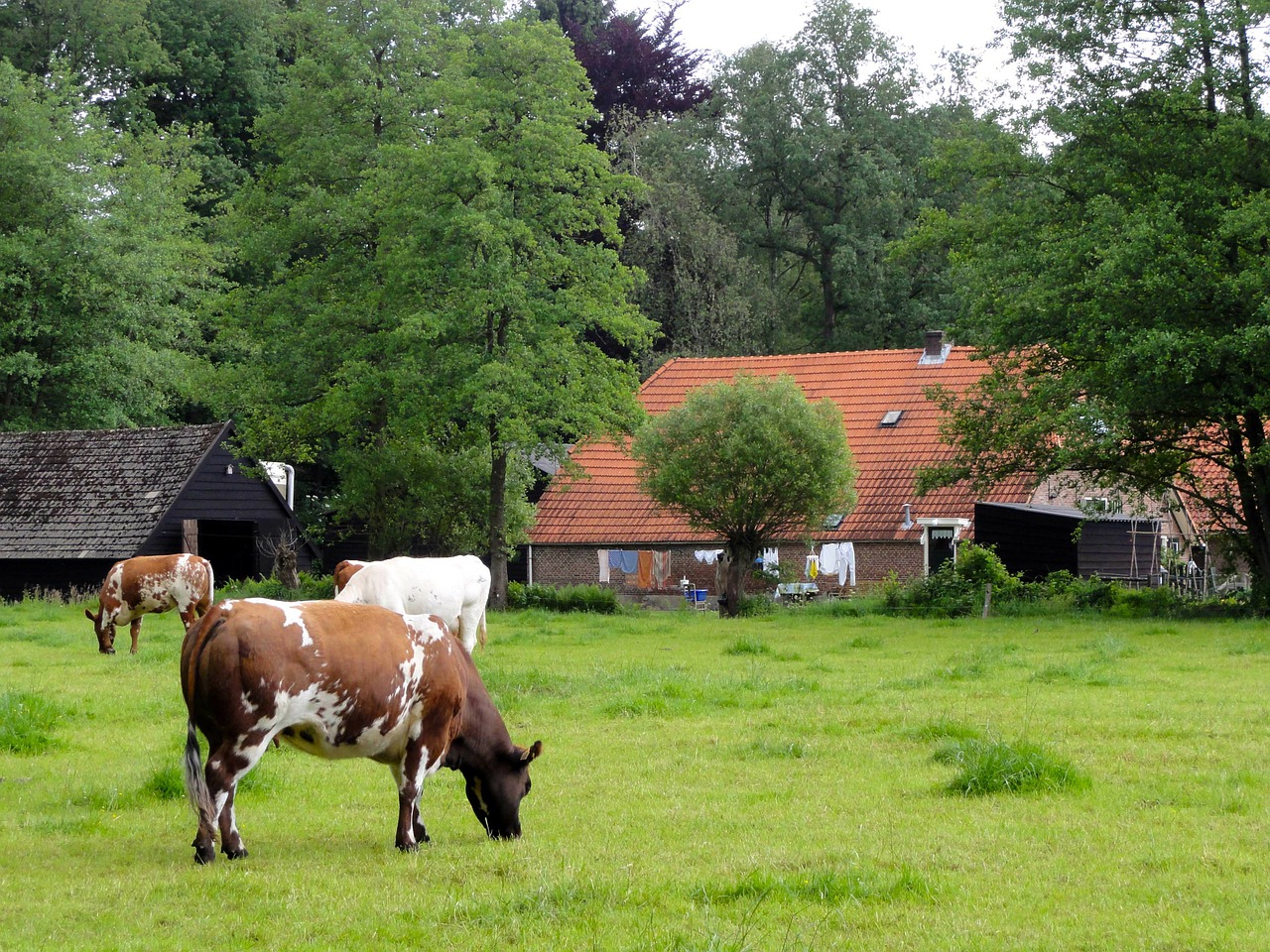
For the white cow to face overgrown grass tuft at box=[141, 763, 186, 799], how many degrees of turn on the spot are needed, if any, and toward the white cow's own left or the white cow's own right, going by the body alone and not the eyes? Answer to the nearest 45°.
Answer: approximately 90° to the white cow's own left

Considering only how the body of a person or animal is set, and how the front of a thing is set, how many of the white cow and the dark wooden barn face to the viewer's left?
1

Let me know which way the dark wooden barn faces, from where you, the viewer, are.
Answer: facing the viewer and to the right of the viewer

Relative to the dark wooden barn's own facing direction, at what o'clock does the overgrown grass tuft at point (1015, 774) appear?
The overgrown grass tuft is roughly at 1 o'clock from the dark wooden barn.

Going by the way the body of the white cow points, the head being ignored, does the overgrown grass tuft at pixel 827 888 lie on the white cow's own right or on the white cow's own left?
on the white cow's own left

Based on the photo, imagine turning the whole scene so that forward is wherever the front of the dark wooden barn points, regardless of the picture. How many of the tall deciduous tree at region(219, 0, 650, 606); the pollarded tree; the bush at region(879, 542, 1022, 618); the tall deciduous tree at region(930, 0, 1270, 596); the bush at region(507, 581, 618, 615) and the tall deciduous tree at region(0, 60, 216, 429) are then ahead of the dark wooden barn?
5

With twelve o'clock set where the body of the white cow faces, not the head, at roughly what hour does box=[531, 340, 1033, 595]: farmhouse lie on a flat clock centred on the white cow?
The farmhouse is roughly at 4 o'clock from the white cow.

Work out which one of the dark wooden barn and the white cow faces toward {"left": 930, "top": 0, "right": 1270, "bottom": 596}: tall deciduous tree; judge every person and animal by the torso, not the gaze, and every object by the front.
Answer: the dark wooden barn

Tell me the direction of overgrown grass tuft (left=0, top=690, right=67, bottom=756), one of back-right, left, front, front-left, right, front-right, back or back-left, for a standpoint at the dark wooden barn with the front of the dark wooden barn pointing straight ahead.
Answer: front-right

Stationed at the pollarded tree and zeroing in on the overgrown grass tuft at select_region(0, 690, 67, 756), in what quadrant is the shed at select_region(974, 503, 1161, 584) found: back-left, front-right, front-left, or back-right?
back-left

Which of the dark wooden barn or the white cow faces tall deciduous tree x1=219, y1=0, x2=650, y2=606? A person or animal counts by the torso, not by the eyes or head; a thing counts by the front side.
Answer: the dark wooden barn

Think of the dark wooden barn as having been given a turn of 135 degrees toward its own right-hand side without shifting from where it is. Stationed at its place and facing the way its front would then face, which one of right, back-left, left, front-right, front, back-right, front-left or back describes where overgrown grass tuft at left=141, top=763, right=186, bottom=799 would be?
left

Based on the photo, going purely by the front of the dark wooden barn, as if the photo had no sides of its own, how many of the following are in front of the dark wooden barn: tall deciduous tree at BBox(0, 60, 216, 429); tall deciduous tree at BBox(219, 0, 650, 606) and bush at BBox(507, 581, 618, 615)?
2

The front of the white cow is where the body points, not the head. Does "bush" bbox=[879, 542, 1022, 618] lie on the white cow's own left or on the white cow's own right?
on the white cow's own right

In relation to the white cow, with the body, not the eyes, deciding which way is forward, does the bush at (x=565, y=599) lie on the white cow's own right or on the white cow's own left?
on the white cow's own right

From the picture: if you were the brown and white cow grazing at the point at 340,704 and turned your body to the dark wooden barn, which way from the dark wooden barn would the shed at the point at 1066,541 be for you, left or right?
right

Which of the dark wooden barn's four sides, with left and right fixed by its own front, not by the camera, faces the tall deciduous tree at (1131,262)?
front

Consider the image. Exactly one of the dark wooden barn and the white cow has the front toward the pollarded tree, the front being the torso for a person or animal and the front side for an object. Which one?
the dark wooden barn

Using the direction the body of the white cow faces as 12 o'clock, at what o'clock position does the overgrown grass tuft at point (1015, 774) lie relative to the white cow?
The overgrown grass tuft is roughly at 8 o'clock from the white cow.

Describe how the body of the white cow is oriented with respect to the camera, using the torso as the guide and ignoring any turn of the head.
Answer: to the viewer's left
